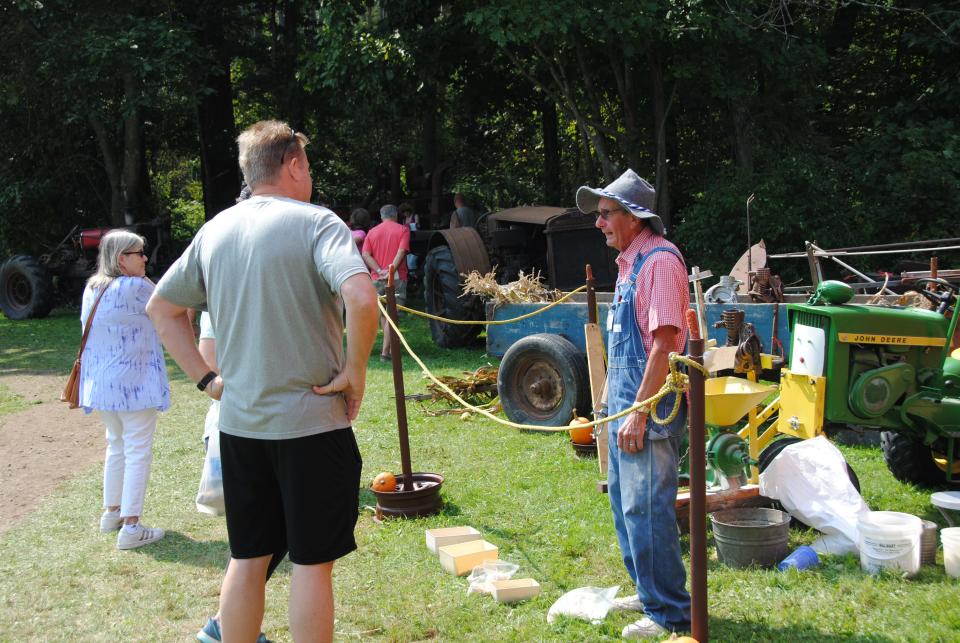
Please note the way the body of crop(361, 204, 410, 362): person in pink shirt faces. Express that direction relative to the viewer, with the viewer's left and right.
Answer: facing away from the viewer

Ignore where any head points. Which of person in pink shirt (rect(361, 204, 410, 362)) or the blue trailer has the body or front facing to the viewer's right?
the blue trailer

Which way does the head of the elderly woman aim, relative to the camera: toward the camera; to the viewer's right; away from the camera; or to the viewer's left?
to the viewer's right

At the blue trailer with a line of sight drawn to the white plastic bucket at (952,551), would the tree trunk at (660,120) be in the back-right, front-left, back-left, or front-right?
back-left

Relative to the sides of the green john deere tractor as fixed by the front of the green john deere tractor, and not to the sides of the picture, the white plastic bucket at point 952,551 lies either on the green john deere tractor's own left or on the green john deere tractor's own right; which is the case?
on the green john deere tractor's own left

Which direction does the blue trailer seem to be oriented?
to the viewer's right

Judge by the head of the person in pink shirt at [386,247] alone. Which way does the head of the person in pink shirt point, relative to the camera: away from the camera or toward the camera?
away from the camera

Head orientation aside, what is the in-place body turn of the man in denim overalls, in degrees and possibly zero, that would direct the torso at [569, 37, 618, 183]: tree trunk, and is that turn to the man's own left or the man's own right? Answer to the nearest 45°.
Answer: approximately 90° to the man's own right

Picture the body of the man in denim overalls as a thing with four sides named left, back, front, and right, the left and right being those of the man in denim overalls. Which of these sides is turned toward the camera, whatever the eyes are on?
left
